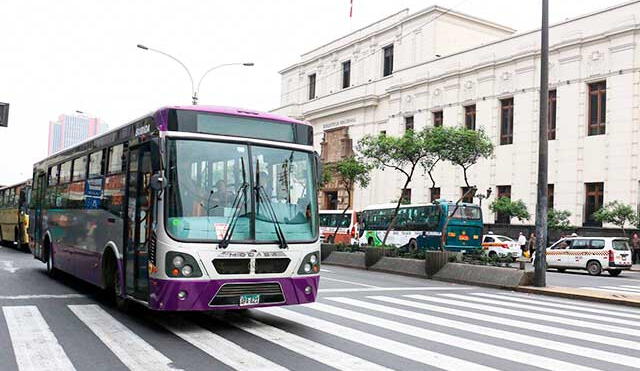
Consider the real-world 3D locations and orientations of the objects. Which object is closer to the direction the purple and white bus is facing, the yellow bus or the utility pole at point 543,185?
the utility pole

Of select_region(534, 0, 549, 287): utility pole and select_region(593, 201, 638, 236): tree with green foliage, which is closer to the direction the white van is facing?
the tree with green foliage

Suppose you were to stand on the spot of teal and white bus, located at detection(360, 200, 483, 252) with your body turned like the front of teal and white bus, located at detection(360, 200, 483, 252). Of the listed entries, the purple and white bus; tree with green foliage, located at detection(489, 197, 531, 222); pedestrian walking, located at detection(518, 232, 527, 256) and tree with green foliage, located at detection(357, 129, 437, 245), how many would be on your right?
2
